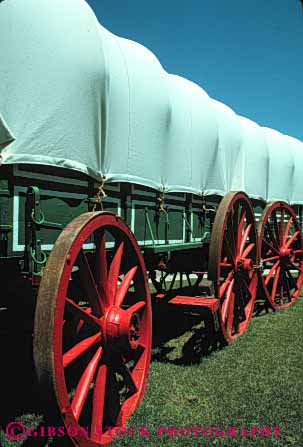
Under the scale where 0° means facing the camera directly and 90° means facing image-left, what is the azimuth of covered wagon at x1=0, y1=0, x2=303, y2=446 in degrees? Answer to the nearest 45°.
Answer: approximately 45°
